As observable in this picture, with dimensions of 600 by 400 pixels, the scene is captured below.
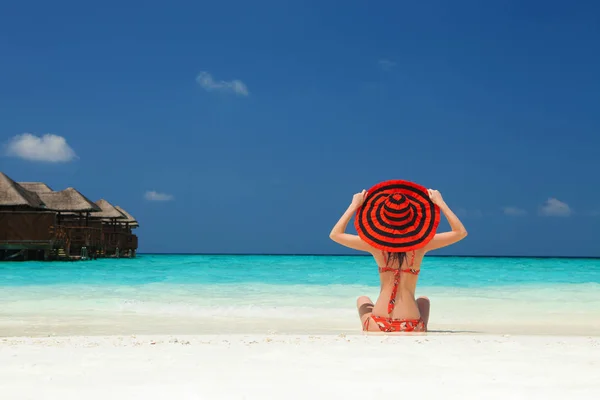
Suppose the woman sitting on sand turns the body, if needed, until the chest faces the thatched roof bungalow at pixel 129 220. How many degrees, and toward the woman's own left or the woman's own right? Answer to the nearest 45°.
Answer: approximately 45° to the woman's own left

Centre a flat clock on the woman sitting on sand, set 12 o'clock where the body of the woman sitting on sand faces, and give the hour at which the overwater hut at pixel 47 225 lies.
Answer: The overwater hut is roughly at 11 o'clock from the woman sitting on sand.

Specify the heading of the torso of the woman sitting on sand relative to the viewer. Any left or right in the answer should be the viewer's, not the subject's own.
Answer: facing away from the viewer

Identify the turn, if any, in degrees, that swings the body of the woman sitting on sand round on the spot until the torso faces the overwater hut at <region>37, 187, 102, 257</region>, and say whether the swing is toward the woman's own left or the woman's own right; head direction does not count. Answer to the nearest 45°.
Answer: approximately 45° to the woman's own left

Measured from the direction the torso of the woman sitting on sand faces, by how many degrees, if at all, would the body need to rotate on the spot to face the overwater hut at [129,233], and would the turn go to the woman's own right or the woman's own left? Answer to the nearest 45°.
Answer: approximately 45° to the woman's own left

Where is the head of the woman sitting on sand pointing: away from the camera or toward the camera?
away from the camera
